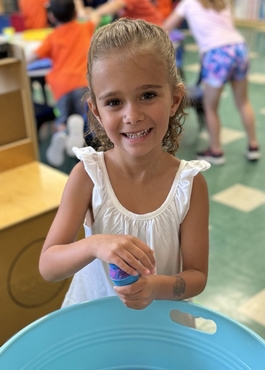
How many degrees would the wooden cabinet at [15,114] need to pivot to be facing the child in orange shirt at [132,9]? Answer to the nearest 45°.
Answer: approximately 90° to its left

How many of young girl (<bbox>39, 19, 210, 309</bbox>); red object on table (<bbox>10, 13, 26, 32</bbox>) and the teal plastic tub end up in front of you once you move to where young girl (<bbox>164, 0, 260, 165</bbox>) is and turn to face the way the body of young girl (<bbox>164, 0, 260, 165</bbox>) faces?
1

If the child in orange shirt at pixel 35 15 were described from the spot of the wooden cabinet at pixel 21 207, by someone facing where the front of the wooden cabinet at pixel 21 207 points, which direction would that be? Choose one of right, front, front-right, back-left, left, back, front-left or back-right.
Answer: back-left

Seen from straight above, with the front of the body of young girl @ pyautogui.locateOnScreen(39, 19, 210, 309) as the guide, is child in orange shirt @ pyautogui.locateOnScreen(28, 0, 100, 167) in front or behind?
behind

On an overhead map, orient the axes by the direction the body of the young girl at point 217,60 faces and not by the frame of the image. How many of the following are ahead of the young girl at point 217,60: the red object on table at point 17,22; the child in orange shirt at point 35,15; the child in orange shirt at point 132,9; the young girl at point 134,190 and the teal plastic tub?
3

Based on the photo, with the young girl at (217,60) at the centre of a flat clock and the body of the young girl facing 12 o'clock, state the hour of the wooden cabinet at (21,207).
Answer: The wooden cabinet is roughly at 8 o'clock from the young girl.

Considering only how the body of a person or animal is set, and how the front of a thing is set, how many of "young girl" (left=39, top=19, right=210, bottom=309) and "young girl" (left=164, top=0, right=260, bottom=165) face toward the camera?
1

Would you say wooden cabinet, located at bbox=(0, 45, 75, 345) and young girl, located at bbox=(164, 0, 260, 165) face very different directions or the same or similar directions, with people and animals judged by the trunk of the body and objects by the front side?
very different directions

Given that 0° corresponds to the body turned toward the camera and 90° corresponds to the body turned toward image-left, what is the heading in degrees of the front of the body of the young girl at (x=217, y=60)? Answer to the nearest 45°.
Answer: approximately 135°

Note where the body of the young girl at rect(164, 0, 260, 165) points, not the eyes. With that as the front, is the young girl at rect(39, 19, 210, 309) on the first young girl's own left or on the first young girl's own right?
on the first young girl's own left

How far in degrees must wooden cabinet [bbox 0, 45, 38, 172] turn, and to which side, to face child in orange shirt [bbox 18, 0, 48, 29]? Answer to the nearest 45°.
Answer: approximately 135° to its left
